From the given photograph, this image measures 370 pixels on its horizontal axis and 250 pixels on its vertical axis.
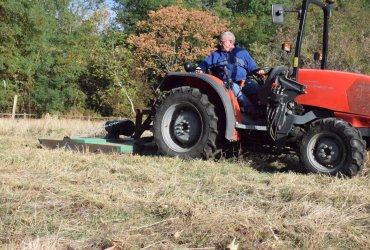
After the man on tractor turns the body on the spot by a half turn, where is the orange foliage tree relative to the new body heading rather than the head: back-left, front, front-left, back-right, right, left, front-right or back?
front-right

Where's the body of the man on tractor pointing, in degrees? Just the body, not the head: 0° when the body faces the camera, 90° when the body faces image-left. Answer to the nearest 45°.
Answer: approximately 315°
